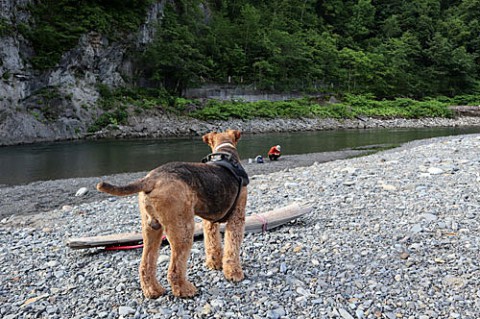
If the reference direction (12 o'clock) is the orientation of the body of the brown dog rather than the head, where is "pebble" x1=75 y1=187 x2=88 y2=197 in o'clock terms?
The pebble is roughly at 10 o'clock from the brown dog.

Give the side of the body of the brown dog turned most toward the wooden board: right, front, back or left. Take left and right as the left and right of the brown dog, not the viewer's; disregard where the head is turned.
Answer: front

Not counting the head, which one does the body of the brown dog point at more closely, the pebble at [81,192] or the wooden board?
the wooden board

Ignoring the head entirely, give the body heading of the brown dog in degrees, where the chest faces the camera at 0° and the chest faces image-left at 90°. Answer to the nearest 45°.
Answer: approximately 225°
